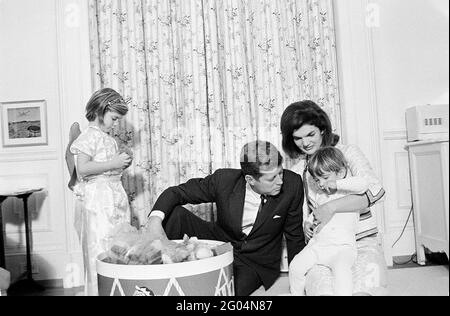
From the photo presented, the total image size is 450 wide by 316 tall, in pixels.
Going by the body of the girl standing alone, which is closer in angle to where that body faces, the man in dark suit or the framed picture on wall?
the man in dark suit

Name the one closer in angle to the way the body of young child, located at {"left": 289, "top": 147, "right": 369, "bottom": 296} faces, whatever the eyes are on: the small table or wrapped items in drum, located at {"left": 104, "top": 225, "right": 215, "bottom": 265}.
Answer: the wrapped items in drum

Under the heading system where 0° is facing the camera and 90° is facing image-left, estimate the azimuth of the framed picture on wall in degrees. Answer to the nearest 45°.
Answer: approximately 0°

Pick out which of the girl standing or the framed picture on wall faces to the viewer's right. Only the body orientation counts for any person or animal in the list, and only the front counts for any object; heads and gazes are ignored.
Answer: the girl standing

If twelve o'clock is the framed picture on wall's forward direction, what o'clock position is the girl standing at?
The girl standing is roughly at 11 o'clock from the framed picture on wall.

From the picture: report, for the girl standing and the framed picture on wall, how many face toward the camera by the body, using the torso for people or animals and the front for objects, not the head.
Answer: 1

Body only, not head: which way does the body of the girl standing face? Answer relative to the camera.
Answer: to the viewer's right

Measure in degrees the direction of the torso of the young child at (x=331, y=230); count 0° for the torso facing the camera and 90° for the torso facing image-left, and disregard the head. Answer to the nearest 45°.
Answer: approximately 45°

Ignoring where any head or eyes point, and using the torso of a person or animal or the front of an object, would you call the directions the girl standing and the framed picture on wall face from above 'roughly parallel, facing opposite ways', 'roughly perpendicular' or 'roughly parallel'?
roughly perpendicular

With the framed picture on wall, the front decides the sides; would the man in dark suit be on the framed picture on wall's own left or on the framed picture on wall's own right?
on the framed picture on wall's own left
